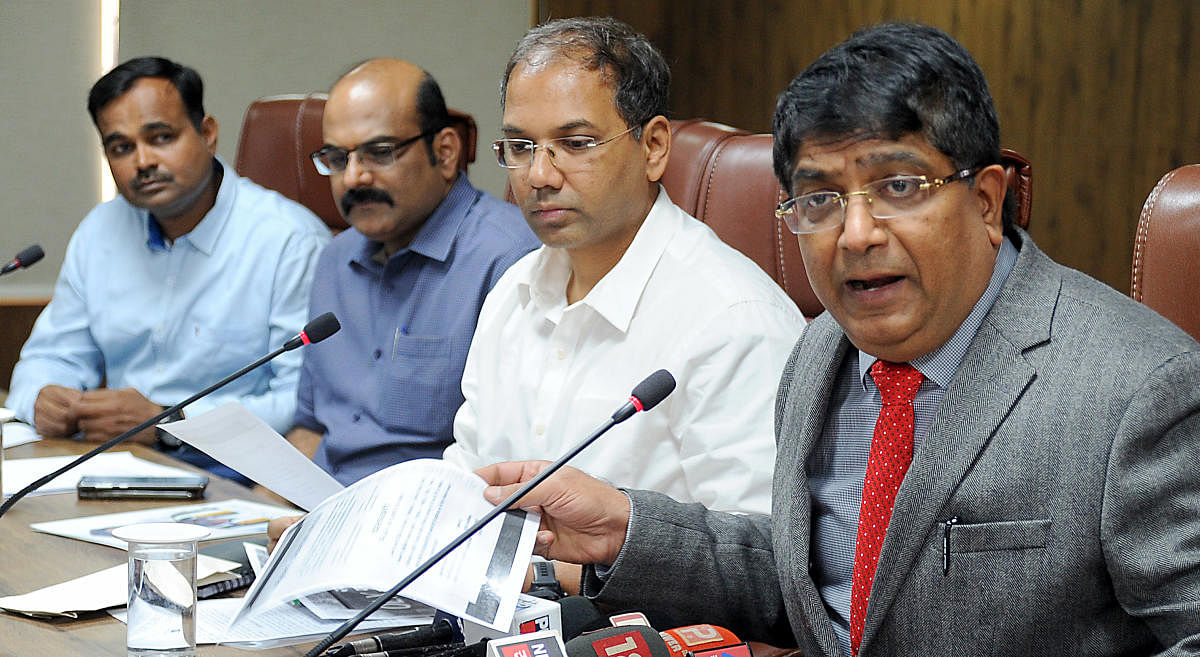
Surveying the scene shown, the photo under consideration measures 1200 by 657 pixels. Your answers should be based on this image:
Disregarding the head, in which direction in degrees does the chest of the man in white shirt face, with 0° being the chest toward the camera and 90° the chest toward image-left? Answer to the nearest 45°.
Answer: approximately 45°

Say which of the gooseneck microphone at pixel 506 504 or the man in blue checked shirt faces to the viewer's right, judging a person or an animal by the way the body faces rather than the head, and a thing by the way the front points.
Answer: the gooseneck microphone

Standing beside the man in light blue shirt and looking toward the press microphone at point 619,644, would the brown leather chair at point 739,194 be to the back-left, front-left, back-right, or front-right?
front-left

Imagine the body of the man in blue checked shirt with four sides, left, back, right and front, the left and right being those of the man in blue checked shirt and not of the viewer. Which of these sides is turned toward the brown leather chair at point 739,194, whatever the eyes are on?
left

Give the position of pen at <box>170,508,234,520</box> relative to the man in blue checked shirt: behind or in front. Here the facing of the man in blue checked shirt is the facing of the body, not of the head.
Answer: in front

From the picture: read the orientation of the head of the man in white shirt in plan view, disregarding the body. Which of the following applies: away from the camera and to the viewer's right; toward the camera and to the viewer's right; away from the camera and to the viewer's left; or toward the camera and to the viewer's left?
toward the camera and to the viewer's left

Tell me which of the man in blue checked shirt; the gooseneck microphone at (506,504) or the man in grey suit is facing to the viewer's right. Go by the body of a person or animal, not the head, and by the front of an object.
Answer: the gooseneck microphone

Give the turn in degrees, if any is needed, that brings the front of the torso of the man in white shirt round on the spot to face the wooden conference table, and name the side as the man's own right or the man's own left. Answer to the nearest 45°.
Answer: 0° — they already face it

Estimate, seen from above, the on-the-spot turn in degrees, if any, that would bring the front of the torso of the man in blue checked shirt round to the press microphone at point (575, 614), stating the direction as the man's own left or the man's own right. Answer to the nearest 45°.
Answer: approximately 45° to the man's own left

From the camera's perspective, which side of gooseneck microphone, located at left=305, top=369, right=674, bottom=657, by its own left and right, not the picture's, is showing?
right
